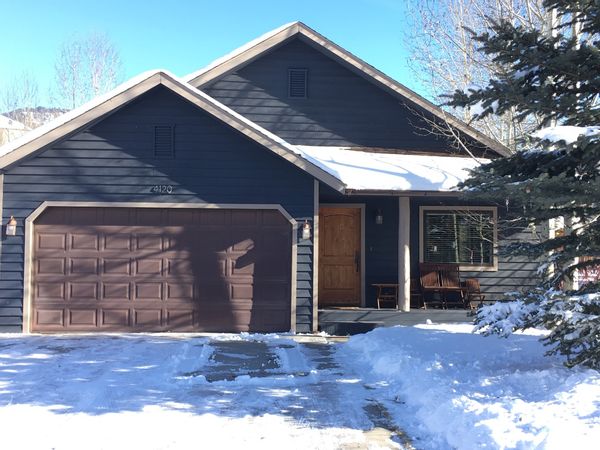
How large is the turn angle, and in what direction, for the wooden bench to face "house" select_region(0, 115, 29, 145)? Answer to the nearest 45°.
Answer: approximately 135° to its right

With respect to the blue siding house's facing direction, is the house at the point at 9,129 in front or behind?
behind

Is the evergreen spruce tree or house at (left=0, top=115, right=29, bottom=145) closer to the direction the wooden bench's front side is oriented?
the evergreen spruce tree

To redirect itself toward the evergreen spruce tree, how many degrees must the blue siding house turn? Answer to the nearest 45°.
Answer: approximately 45° to its left

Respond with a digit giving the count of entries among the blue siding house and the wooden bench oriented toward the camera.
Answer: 2

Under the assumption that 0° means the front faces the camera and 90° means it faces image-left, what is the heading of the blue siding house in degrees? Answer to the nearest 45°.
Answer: approximately 0°
